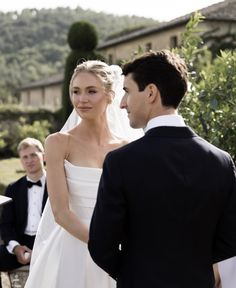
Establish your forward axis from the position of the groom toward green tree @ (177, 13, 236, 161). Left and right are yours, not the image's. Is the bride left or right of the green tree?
left

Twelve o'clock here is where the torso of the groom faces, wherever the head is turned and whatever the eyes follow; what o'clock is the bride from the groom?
The bride is roughly at 11 o'clock from the groom.

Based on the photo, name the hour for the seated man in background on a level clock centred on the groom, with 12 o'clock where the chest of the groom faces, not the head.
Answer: The seated man in background is roughly at 11 o'clock from the groom.

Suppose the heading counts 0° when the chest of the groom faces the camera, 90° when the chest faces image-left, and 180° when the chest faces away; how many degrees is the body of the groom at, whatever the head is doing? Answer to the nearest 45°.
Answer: approximately 180°

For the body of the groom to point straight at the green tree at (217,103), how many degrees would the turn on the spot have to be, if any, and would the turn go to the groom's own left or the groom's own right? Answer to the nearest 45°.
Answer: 0° — they already face it
